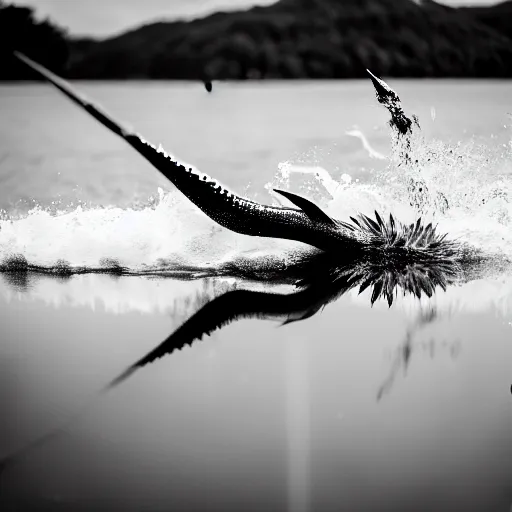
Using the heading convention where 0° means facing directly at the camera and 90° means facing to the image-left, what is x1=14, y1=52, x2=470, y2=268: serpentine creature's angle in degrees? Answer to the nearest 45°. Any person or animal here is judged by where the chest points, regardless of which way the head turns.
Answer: approximately 270°
